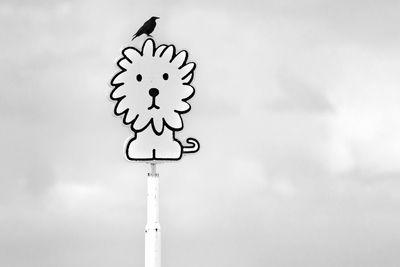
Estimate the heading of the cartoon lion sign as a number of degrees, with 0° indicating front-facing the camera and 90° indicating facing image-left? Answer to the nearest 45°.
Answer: approximately 0°

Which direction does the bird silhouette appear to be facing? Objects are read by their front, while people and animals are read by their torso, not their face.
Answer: to the viewer's right
